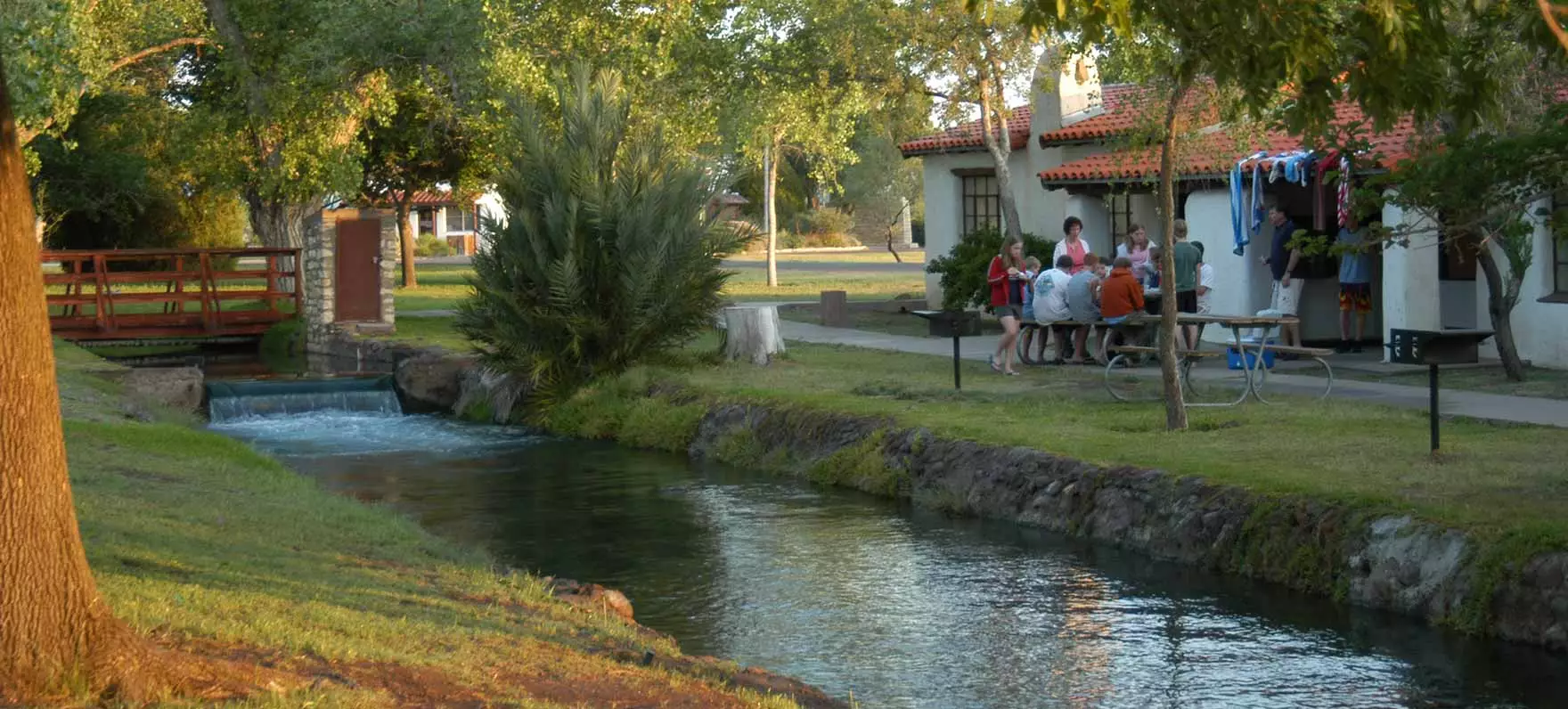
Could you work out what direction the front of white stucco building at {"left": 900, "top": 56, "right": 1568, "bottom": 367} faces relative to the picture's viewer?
facing the viewer and to the left of the viewer

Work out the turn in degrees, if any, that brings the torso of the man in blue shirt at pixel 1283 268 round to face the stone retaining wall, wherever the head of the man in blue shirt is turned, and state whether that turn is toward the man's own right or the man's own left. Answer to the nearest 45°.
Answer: approximately 90° to the man's own left

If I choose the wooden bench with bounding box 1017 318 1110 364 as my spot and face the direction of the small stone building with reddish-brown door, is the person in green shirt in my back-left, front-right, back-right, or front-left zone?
back-right

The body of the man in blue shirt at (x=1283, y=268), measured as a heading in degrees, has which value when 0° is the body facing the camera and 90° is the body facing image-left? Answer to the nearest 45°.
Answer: approximately 90°

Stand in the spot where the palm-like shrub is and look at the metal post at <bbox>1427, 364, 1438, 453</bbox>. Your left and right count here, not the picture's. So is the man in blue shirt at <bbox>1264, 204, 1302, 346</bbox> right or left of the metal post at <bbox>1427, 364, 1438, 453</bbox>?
left

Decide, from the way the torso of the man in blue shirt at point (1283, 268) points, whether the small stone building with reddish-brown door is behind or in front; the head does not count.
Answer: in front

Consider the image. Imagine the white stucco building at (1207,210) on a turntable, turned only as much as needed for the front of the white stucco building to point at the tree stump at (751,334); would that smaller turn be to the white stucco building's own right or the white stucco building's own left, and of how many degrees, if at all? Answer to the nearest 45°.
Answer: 0° — it already faces it

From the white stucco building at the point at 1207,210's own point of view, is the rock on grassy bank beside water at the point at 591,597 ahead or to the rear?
ahead

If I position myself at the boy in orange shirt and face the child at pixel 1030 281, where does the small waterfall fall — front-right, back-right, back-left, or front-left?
front-left

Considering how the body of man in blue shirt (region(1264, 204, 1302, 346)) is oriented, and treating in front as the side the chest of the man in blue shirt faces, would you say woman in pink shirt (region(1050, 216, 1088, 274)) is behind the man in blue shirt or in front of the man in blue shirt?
in front

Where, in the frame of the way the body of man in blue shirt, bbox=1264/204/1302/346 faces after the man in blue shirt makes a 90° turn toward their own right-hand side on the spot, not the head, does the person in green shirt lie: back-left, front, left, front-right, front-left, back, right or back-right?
back-left

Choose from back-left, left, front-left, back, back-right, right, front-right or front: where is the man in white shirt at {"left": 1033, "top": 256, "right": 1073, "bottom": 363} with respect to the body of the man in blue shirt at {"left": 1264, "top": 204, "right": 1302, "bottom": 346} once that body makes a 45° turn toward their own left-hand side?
front

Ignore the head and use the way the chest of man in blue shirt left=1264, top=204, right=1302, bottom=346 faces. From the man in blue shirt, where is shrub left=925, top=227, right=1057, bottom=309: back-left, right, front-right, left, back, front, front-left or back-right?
front-right
